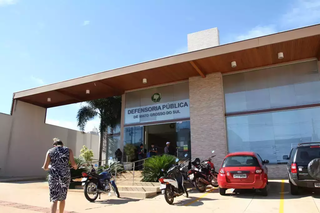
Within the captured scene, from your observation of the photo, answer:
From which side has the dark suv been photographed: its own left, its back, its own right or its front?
back

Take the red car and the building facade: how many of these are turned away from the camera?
1

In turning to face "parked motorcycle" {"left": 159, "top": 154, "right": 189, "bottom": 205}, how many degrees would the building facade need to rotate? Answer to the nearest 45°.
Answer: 0° — it already faces it

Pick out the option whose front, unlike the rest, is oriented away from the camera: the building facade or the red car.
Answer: the red car

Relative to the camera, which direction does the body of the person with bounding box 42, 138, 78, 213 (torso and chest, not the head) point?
away from the camera

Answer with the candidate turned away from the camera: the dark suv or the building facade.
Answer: the dark suv

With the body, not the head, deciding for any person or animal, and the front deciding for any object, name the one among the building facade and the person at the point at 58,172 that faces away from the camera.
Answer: the person

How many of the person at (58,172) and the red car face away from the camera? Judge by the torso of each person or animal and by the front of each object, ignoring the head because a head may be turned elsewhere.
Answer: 2

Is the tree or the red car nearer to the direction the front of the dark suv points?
the tree
